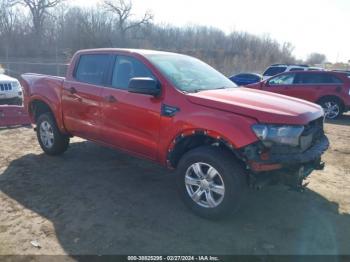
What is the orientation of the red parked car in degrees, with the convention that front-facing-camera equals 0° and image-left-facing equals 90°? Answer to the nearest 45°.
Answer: approximately 90°

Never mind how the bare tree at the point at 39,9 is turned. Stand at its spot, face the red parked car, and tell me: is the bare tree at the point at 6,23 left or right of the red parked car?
right

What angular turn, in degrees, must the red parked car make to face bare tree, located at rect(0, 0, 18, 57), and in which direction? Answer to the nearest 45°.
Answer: approximately 45° to its right

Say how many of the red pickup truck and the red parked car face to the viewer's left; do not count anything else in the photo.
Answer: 1

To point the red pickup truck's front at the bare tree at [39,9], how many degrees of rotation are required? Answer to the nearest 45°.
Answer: approximately 180°

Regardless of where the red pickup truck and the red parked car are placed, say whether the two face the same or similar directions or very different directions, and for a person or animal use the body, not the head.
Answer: very different directions

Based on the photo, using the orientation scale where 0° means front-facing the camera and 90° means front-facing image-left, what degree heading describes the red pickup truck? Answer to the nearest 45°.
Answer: approximately 315°

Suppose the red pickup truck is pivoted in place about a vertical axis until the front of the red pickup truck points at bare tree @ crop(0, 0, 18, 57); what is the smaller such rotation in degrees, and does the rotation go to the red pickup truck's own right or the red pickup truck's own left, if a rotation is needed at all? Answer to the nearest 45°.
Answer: approximately 180°
